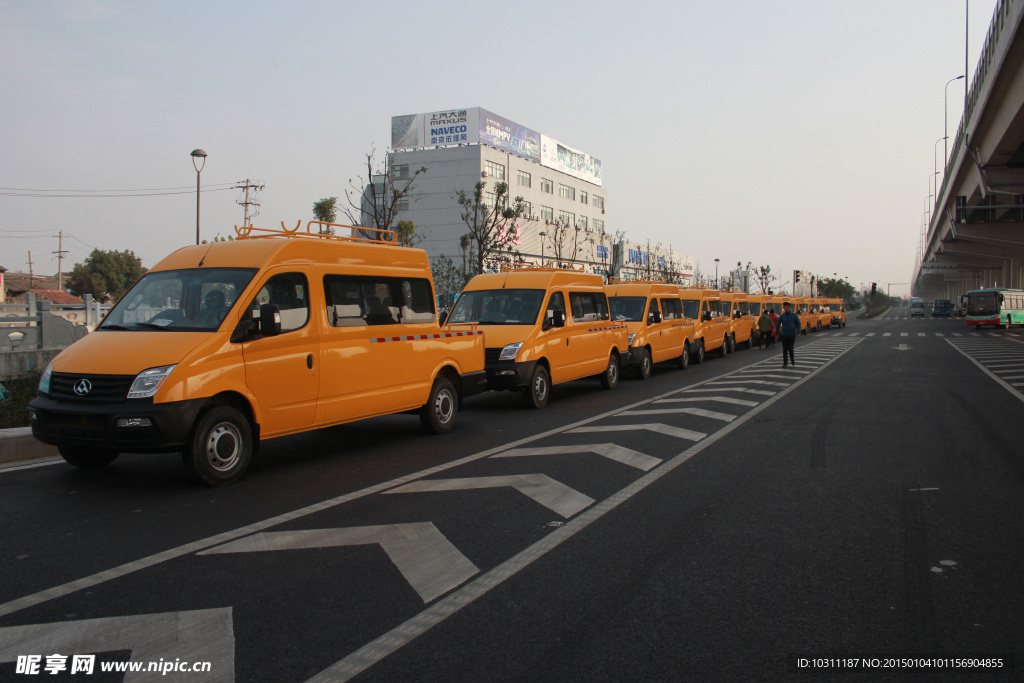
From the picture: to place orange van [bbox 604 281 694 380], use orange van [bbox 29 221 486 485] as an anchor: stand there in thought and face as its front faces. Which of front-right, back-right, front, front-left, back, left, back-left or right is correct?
back

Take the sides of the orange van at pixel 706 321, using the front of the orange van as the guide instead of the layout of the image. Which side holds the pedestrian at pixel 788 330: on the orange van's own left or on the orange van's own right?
on the orange van's own left

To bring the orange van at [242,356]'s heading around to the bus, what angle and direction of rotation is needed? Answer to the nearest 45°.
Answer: approximately 180°

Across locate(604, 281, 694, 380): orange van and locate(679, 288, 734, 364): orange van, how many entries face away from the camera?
0

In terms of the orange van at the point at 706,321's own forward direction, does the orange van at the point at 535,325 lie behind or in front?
in front

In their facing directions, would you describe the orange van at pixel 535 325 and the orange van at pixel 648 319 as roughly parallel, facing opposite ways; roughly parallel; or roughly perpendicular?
roughly parallel

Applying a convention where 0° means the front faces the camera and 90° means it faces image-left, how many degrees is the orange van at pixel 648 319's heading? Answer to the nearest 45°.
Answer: approximately 45°

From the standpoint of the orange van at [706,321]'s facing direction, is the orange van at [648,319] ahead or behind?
ahead

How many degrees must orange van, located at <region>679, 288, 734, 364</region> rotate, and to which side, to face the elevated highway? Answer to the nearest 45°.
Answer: approximately 135° to its left

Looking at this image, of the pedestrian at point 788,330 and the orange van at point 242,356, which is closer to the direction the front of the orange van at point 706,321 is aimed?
the orange van

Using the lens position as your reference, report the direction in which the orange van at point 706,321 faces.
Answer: facing the viewer and to the left of the viewer

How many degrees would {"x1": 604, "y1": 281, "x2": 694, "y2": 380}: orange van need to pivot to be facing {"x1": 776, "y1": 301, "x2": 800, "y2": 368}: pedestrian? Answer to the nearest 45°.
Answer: approximately 180°

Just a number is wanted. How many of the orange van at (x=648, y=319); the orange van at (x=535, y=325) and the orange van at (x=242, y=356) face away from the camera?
0

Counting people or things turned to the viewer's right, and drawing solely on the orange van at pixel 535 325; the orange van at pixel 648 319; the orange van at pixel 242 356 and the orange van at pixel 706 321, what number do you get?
0

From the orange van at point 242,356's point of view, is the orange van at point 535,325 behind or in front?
behind

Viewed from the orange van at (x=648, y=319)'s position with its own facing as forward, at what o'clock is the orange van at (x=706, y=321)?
the orange van at (x=706, y=321) is roughly at 5 o'clock from the orange van at (x=648, y=319).

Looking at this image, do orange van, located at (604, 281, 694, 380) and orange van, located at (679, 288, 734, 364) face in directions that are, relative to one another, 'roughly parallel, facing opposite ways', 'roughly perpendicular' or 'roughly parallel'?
roughly parallel

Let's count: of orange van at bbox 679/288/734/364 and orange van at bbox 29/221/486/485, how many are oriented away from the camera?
0
